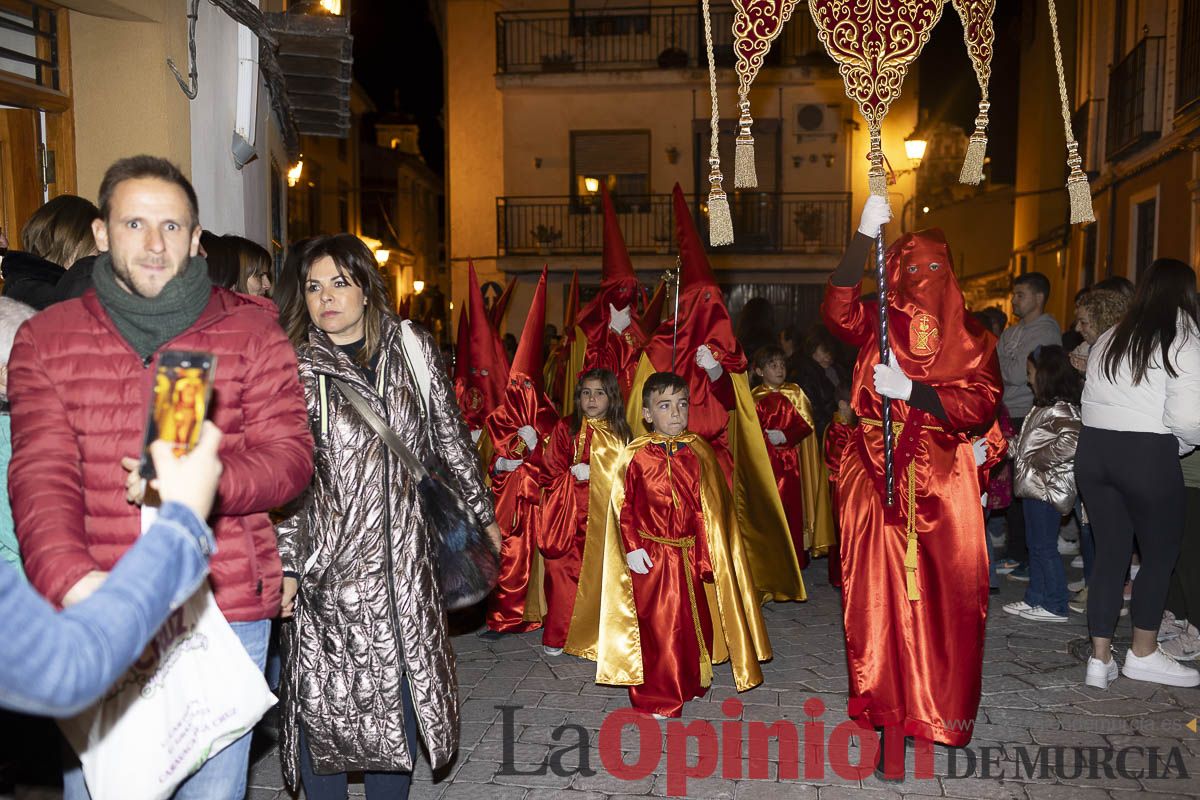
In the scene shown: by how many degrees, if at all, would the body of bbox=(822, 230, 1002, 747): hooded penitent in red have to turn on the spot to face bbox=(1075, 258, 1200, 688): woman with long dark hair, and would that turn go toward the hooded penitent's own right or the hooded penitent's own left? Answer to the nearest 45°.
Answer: approximately 135° to the hooded penitent's own left

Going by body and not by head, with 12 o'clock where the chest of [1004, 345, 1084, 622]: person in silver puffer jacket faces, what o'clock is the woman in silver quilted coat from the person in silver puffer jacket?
The woman in silver quilted coat is roughly at 10 o'clock from the person in silver puffer jacket.

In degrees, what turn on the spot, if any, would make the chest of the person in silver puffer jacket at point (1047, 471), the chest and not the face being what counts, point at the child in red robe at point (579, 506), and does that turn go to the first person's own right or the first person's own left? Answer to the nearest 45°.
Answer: approximately 45° to the first person's own left

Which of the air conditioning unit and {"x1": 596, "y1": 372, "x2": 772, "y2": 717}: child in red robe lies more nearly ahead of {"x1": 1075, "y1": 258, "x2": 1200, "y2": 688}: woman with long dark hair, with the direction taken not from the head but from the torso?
the air conditioning unit

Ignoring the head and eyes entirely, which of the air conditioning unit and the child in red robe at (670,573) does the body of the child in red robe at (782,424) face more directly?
the child in red robe

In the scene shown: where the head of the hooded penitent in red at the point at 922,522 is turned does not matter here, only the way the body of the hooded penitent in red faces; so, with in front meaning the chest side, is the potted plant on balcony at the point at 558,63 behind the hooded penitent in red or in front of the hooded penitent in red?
behind

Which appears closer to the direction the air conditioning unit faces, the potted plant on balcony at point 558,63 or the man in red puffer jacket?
the man in red puffer jacket

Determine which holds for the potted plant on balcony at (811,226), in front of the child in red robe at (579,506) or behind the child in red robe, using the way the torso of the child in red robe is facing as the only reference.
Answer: behind

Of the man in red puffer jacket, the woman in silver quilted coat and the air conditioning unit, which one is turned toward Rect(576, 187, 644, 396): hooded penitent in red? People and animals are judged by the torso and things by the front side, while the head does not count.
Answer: the air conditioning unit

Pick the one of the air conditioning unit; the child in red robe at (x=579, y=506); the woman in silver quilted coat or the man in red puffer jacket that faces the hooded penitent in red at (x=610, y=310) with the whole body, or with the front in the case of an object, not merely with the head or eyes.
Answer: the air conditioning unit
